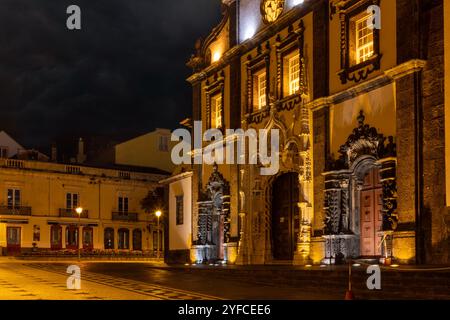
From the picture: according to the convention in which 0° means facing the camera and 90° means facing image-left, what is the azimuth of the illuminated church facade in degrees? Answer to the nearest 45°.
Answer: approximately 45°
